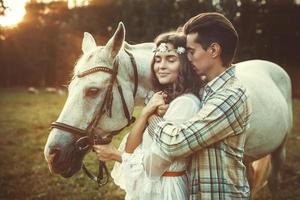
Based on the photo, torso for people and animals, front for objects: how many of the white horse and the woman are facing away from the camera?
0

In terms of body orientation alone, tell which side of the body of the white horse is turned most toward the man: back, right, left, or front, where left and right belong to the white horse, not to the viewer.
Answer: left

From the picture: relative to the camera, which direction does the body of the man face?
to the viewer's left

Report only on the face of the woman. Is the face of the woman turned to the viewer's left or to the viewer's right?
to the viewer's left

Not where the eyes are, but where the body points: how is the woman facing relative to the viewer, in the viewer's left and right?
facing the viewer and to the left of the viewer

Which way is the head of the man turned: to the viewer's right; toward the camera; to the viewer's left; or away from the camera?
to the viewer's left

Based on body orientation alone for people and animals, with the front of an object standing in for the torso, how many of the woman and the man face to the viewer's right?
0

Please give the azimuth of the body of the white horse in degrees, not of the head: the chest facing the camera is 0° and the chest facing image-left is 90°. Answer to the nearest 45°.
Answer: approximately 45°
